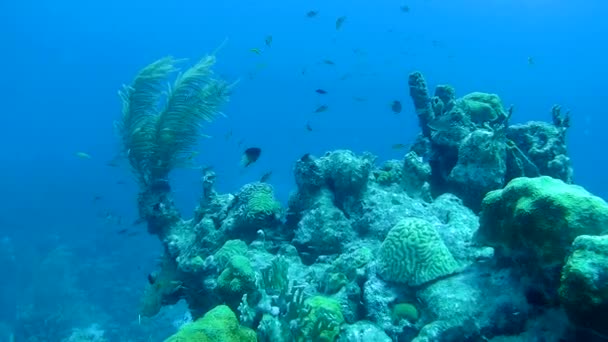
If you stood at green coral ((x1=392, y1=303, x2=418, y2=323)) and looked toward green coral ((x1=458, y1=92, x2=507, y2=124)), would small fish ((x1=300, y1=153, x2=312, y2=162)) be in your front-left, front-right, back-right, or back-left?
front-left

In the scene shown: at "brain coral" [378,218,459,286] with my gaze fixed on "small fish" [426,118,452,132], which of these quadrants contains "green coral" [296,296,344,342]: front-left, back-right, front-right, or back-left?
back-left
